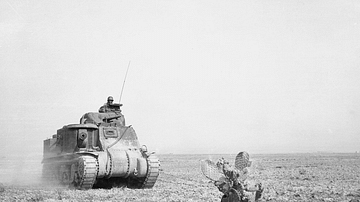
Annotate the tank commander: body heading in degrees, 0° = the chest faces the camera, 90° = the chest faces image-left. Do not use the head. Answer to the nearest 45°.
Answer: approximately 315°

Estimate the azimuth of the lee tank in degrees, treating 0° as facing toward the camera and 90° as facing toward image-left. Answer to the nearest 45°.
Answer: approximately 315°
